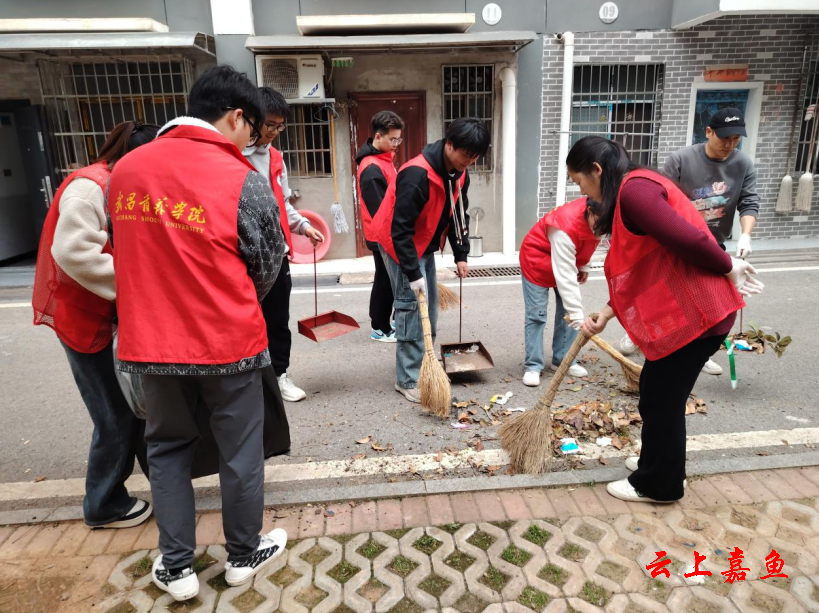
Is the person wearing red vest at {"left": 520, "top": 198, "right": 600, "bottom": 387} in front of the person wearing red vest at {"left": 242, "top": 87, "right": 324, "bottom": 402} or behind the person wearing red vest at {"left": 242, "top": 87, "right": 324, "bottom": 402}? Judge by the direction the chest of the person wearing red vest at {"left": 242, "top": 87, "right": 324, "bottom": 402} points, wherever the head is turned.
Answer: in front

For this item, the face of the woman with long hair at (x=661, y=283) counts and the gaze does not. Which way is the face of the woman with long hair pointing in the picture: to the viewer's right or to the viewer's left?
to the viewer's left

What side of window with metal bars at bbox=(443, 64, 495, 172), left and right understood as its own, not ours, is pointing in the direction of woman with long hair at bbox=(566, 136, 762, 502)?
front

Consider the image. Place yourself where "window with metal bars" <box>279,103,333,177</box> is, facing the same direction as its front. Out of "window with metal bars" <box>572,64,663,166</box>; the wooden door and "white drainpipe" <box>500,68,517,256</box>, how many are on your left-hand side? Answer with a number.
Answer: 3

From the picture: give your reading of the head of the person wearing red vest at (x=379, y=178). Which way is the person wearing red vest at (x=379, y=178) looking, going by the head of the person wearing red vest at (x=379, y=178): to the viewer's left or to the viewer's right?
to the viewer's right

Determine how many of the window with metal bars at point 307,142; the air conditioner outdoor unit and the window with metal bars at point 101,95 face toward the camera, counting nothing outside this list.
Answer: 3

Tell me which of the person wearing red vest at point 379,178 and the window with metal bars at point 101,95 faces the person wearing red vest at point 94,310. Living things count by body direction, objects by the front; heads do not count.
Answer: the window with metal bars

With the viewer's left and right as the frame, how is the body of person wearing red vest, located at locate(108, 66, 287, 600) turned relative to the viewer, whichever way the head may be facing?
facing away from the viewer and to the right of the viewer

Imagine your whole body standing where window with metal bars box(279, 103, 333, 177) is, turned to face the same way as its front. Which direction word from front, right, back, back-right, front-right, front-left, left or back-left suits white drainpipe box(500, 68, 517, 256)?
left

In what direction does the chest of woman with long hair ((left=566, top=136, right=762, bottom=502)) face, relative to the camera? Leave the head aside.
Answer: to the viewer's left

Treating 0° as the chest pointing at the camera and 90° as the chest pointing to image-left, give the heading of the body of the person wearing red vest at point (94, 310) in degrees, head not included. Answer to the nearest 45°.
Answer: approximately 270°

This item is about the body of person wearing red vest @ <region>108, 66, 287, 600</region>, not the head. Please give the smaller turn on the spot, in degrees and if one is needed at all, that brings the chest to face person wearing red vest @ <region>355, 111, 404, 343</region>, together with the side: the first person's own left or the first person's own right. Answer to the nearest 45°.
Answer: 0° — they already face them

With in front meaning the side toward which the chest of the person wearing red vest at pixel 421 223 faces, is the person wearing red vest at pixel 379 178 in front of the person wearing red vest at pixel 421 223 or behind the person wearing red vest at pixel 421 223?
behind

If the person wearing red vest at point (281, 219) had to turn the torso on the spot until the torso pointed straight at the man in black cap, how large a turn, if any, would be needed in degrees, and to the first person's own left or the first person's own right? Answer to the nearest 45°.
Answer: approximately 45° to the first person's own left
